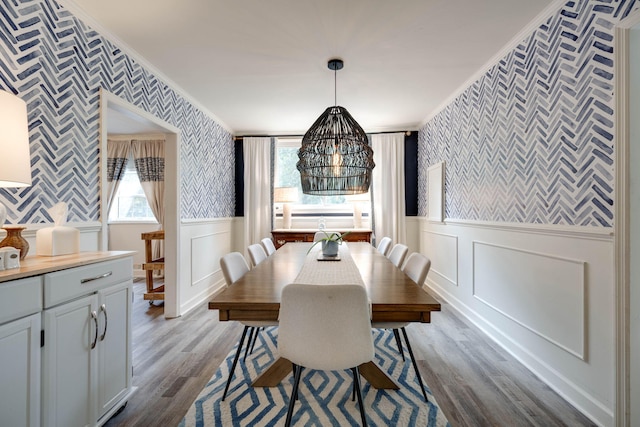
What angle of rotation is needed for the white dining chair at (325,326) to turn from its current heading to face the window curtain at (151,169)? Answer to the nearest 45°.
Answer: approximately 45° to its left

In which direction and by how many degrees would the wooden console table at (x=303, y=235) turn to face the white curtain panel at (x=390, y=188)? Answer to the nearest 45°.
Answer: approximately 90° to its left

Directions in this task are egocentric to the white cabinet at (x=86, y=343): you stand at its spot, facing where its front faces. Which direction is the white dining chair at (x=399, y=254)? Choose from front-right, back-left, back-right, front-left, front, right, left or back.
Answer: front-left

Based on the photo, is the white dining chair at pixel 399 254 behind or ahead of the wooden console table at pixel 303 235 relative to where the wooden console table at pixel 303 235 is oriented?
ahead

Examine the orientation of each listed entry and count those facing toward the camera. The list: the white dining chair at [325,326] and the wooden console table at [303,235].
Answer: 1

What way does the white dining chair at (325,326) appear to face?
away from the camera

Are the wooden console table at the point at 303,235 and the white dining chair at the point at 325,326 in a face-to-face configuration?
yes

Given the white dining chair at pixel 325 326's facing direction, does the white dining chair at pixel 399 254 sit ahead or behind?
ahead

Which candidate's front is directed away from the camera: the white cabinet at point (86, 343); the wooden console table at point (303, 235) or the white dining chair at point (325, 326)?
the white dining chair

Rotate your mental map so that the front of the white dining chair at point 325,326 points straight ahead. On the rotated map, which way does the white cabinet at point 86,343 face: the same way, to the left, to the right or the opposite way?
to the right

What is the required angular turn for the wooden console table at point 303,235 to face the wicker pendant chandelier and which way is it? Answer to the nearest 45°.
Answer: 0° — it already faces it

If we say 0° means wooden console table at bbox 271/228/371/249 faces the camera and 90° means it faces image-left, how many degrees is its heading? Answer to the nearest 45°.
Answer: approximately 0°

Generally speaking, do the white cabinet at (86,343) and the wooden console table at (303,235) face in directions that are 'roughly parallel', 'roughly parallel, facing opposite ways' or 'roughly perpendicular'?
roughly perpendicular
